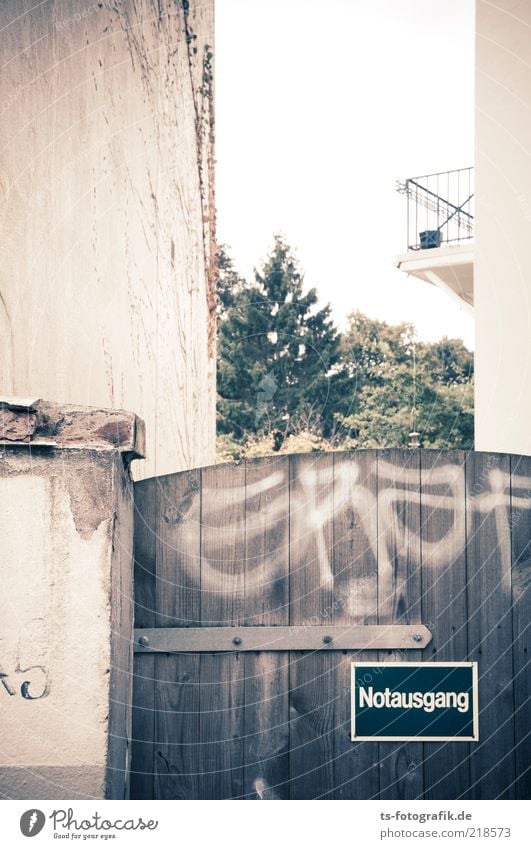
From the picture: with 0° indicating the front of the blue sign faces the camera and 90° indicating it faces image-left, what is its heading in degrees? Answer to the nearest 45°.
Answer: approximately 0°
